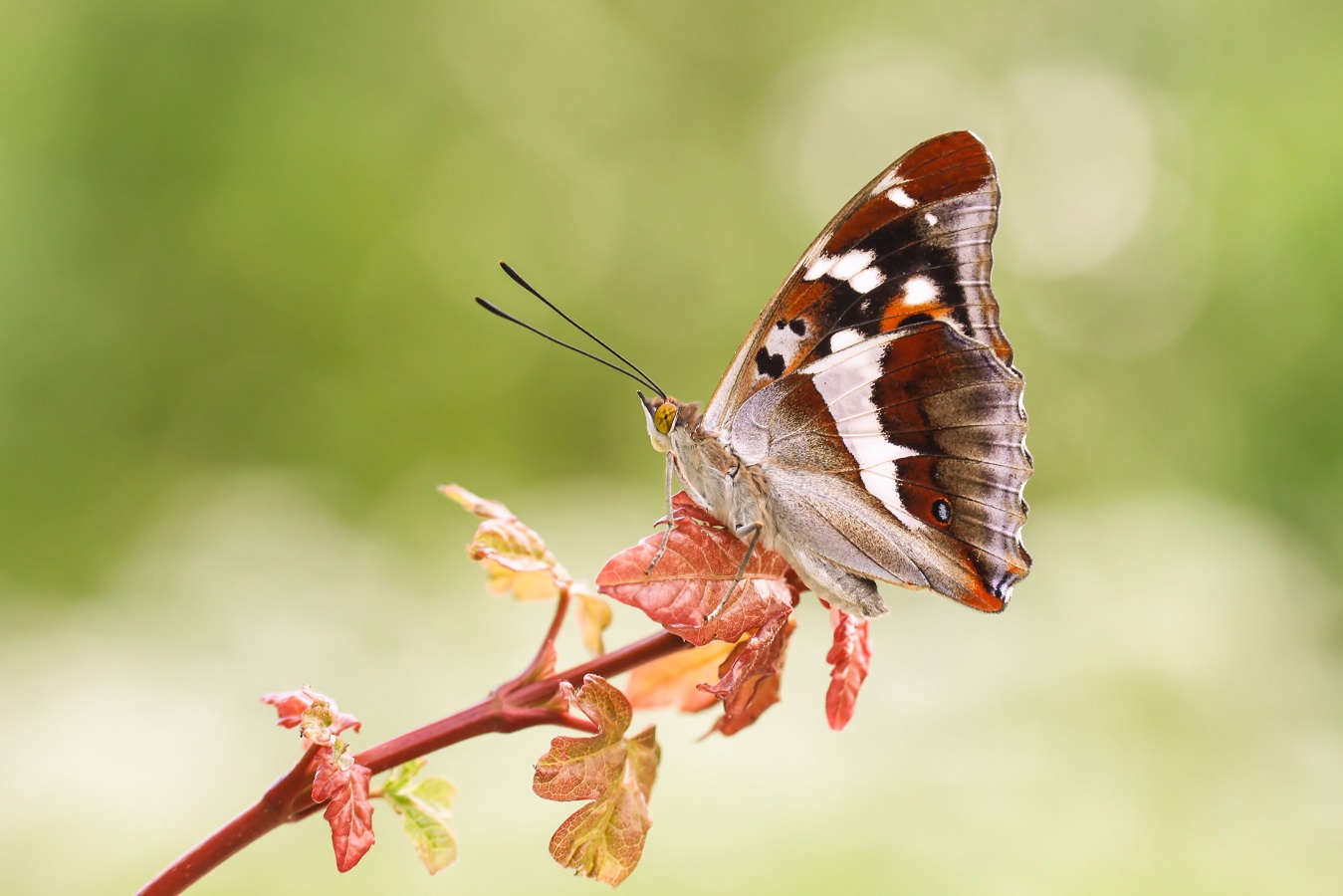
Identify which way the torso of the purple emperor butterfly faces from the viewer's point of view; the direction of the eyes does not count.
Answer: to the viewer's left
